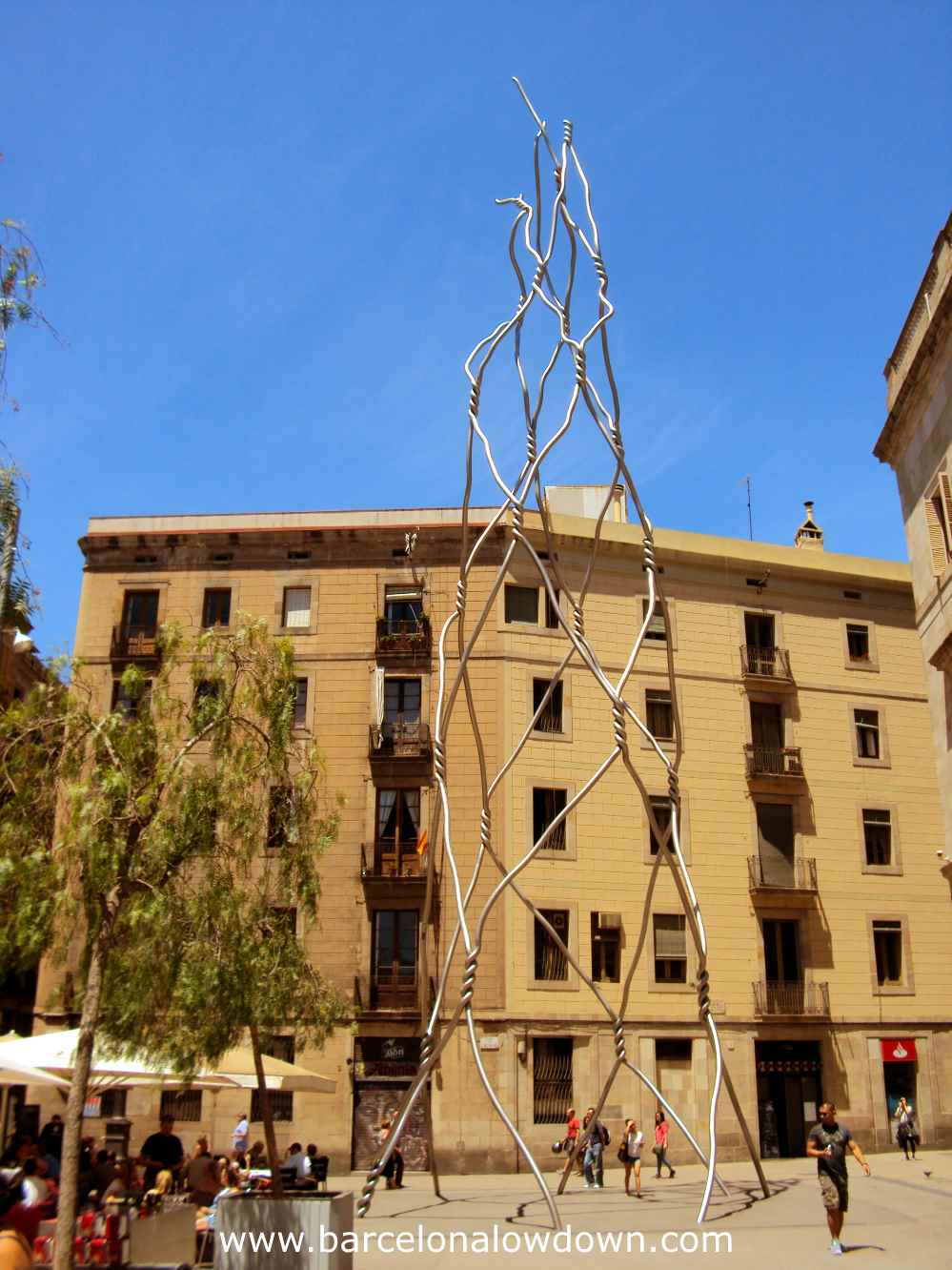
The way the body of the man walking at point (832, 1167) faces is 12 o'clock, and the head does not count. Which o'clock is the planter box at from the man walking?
The planter box is roughly at 2 o'clock from the man walking.

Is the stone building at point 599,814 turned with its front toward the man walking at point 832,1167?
yes

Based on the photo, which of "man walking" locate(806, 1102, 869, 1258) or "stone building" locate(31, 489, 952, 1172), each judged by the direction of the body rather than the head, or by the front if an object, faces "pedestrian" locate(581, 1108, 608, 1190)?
the stone building

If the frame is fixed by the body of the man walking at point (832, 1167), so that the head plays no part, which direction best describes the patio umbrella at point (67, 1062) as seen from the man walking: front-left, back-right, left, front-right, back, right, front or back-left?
right

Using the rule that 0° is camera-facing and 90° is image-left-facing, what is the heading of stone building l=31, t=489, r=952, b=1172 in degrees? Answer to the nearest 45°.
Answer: approximately 0°

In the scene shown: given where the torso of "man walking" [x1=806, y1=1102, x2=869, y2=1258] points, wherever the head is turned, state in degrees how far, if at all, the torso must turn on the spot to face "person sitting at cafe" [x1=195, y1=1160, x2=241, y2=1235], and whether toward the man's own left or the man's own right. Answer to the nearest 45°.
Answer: approximately 90° to the man's own right

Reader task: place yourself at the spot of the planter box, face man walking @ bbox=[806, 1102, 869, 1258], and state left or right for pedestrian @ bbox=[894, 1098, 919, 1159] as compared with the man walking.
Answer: left

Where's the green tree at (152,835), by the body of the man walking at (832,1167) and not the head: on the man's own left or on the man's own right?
on the man's own right

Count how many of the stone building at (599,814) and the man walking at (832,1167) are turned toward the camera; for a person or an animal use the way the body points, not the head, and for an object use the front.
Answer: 2

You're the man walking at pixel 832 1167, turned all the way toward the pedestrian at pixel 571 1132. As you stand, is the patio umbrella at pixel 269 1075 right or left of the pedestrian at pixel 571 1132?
left

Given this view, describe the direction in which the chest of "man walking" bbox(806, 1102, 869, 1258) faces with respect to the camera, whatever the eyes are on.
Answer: toward the camera

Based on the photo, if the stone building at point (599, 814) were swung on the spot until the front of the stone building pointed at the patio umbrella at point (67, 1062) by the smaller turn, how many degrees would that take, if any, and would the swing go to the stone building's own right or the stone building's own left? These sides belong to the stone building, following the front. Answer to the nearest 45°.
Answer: approximately 45° to the stone building's own right
